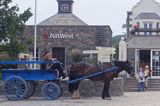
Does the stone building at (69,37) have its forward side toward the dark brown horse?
yes

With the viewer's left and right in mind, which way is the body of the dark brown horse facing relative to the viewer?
facing to the right of the viewer

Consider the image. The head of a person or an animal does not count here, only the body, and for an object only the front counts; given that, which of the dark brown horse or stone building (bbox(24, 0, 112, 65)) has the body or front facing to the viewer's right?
the dark brown horse

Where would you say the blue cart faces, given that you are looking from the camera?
facing to the right of the viewer

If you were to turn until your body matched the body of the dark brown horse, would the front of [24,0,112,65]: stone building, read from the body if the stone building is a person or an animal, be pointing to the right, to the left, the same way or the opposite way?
to the right

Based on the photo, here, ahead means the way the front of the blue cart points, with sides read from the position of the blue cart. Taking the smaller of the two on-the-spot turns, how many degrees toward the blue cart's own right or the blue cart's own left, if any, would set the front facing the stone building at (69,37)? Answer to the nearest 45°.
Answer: approximately 90° to the blue cart's own left

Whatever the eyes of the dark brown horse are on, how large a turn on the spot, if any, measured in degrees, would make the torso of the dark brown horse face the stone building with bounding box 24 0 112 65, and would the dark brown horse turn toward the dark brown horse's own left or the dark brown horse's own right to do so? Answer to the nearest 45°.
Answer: approximately 90° to the dark brown horse's own left
